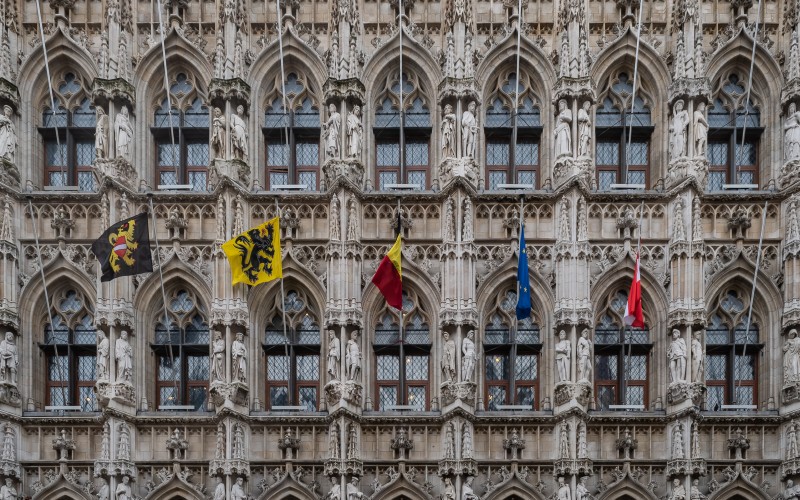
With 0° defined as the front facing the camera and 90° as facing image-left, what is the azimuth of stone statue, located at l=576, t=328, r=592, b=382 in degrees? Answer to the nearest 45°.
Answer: approximately 315°

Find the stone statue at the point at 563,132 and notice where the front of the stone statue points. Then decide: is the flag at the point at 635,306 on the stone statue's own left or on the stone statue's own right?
on the stone statue's own left

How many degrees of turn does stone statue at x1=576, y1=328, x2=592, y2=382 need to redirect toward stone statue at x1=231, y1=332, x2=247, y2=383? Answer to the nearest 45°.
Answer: approximately 135° to its right

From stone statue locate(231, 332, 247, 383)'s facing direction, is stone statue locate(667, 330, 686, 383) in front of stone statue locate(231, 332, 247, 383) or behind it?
in front

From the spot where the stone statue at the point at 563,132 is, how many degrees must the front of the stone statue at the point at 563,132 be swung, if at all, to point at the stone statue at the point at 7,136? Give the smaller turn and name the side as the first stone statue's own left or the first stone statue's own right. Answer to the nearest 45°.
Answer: approximately 45° to the first stone statue's own right
